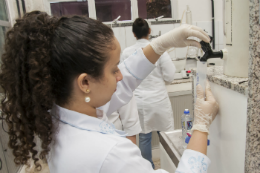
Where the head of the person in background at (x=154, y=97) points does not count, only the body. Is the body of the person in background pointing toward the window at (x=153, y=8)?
yes

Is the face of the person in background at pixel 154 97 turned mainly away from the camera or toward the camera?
away from the camera

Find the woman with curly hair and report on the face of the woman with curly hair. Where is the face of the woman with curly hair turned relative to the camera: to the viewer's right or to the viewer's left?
to the viewer's right

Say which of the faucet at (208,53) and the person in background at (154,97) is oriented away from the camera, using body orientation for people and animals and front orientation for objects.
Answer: the person in background

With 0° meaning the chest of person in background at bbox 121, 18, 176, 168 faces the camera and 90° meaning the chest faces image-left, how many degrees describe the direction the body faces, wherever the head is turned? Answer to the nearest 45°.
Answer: approximately 180°

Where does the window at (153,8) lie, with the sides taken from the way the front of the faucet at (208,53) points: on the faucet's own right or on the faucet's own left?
on the faucet's own right
